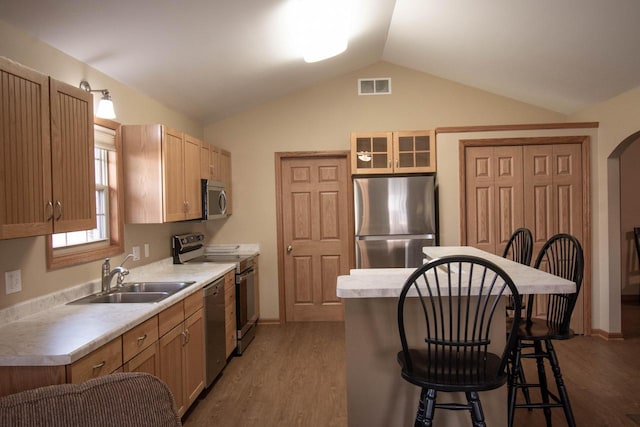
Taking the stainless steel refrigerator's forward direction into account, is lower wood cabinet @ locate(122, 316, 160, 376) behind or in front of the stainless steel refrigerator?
in front

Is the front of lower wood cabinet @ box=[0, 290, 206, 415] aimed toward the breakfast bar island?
yes

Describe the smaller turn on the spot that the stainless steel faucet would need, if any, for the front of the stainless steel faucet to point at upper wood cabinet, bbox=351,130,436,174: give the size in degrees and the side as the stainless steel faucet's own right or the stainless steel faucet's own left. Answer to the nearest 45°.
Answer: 0° — it already faces it

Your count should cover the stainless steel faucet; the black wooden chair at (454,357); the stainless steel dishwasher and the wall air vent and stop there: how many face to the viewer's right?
2

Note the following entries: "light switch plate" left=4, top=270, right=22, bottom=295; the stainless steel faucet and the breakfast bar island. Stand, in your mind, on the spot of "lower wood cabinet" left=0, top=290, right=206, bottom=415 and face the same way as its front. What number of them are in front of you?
1

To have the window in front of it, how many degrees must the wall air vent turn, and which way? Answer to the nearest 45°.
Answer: approximately 45° to its right

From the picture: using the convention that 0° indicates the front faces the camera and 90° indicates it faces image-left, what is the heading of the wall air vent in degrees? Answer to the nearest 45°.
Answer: approximately 0°

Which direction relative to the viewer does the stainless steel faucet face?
to the viewer's right

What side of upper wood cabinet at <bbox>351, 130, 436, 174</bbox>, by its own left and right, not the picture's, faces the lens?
front

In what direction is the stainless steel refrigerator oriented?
toward the camera

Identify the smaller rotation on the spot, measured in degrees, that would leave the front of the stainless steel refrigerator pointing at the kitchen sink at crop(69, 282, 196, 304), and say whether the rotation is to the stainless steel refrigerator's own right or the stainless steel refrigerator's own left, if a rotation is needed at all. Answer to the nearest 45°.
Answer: approximately 45° to the stainless steel refrigerator's own right

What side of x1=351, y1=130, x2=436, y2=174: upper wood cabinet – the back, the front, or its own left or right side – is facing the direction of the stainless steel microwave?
right

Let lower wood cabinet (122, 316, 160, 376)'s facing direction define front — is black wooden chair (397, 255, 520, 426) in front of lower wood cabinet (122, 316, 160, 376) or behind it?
in front

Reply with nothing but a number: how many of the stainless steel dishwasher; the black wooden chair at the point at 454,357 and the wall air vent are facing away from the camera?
1
